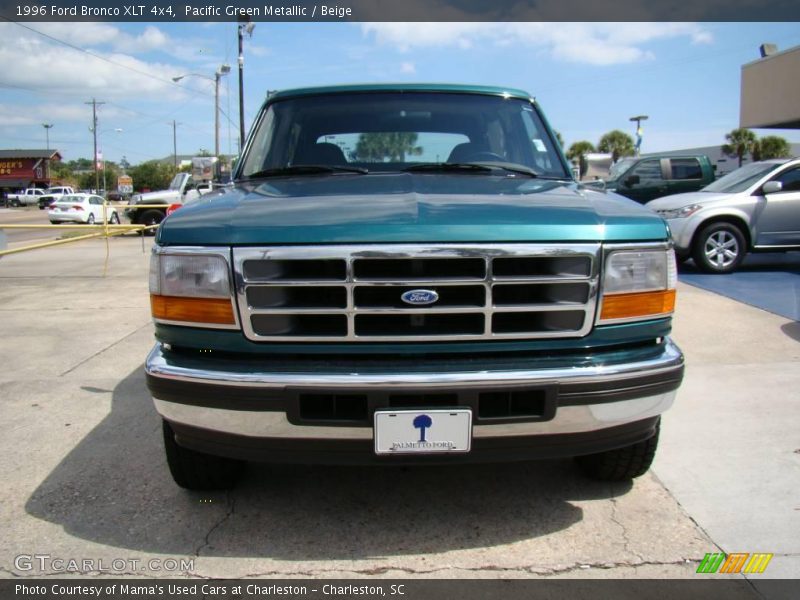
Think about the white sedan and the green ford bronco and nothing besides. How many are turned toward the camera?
1

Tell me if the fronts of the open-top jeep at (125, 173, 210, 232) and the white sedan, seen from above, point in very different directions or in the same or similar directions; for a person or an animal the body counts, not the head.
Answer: very different directions

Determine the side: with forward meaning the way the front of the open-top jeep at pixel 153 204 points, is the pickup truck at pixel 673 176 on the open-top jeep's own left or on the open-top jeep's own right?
on the open-top jeep's own left

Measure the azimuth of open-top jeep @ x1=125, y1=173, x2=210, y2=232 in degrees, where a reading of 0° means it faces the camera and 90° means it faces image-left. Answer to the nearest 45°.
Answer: approximately 45°

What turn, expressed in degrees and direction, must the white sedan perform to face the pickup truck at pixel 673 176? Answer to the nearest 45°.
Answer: approximately 90° to its right
